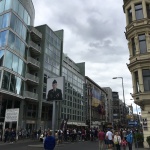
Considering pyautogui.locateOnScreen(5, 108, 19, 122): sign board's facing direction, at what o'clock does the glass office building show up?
The glass office building is roughly at 6 o'clock from the sign board.

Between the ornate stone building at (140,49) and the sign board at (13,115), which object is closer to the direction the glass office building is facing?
the ornate stone building

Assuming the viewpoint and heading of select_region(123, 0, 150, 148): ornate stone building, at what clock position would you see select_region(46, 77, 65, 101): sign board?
The sign board is roughly at 2 o'clock from the ornate stone building.

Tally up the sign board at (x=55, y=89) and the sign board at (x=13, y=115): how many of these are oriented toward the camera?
2
